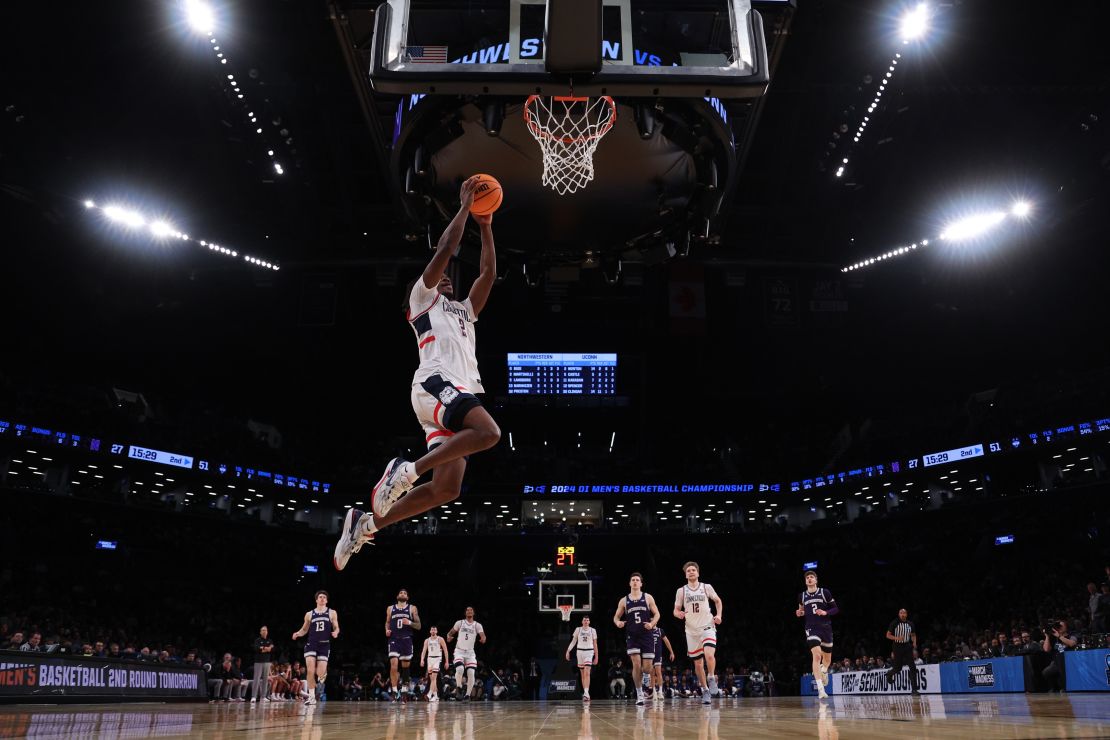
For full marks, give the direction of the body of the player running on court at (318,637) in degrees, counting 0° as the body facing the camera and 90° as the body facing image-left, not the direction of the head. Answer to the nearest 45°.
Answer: approximately 0°

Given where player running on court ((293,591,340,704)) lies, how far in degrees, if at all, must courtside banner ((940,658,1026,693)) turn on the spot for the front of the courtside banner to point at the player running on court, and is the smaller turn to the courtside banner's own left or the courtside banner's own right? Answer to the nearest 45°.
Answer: approximately 45° to the courtside banner's own right

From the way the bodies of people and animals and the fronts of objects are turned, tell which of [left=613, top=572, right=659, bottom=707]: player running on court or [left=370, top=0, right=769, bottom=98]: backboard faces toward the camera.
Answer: the player running on court

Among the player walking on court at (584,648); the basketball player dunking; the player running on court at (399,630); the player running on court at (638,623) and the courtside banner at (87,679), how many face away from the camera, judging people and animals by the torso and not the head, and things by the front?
0

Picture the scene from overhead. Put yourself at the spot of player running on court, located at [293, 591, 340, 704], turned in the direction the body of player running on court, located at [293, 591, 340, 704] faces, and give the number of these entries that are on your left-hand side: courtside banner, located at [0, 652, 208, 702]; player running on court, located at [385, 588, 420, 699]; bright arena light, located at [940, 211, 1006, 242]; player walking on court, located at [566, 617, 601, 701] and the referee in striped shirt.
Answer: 4

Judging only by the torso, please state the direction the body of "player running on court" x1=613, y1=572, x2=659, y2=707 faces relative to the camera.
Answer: toward the camera

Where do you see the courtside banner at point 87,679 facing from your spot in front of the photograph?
facing the viewer and to the right of the viewer

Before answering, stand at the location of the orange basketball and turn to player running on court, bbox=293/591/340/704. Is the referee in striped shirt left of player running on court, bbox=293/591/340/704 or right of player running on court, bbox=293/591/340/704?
right

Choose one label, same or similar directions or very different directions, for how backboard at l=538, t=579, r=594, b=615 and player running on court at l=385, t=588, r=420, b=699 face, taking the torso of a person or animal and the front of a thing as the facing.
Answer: same or similar directions

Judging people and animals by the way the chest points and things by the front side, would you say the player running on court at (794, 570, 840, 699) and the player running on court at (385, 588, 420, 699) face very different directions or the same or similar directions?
same or similar directions

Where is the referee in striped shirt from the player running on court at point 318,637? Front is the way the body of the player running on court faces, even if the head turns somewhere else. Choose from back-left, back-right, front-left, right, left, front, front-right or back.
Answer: left

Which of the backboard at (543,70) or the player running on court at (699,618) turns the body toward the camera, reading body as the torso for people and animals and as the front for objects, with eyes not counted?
the player running on court

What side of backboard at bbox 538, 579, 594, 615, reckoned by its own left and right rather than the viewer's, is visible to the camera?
front

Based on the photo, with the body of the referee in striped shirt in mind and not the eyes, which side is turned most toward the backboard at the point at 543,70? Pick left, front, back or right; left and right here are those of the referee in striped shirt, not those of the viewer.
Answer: front

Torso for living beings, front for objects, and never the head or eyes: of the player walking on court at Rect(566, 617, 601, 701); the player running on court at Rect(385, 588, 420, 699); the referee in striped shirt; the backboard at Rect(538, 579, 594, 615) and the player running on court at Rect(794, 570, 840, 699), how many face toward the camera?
5

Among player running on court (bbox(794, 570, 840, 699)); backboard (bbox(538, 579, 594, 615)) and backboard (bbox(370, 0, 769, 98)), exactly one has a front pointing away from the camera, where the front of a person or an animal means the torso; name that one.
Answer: backboard (bbox(370, 0, 769, 98))

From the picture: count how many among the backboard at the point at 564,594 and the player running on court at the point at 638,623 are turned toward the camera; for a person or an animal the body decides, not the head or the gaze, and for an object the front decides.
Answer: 2

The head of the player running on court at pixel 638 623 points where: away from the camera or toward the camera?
toward the camera
